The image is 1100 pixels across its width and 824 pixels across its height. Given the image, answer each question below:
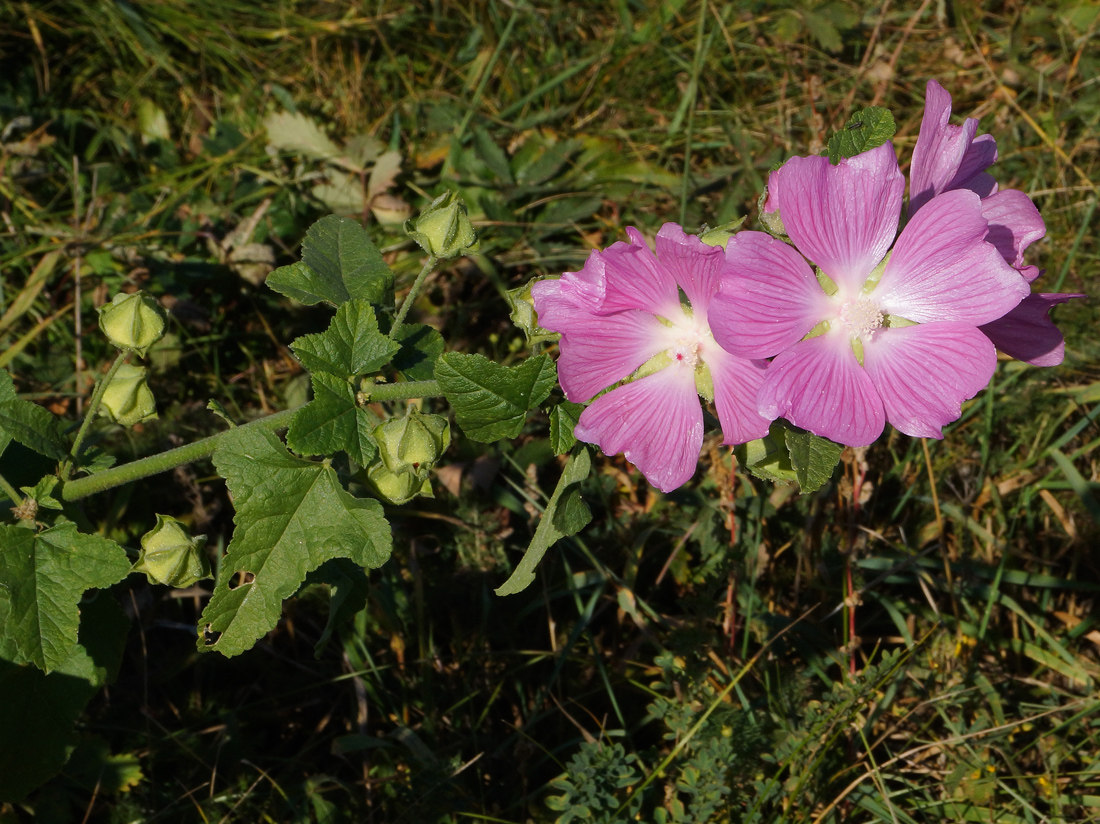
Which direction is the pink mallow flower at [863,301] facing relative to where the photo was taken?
toward the camera

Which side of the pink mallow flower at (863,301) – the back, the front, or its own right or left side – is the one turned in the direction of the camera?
front
